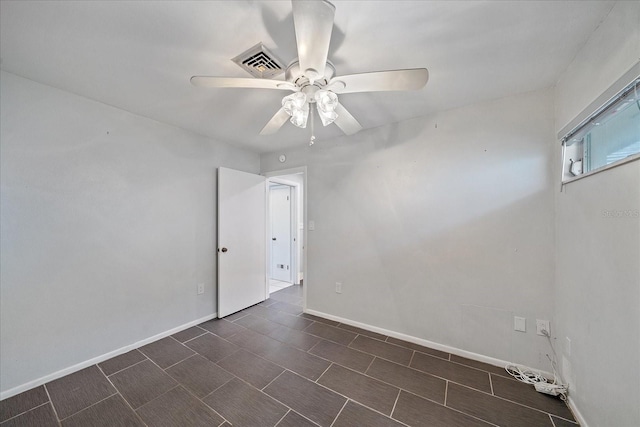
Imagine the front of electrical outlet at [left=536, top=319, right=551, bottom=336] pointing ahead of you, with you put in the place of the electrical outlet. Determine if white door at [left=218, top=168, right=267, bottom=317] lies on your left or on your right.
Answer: on your right

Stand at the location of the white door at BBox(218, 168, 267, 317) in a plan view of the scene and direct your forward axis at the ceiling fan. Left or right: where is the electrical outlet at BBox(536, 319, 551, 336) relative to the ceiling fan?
left
